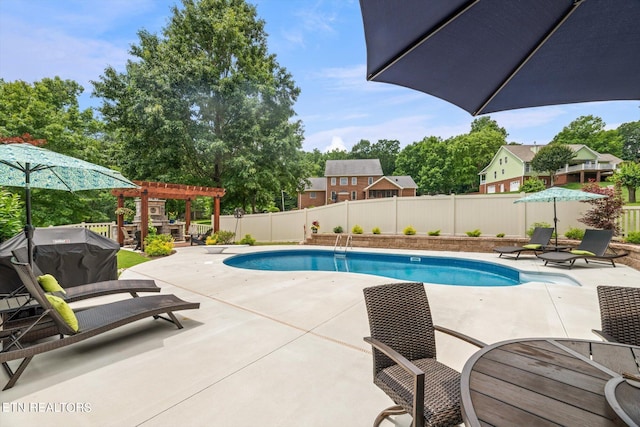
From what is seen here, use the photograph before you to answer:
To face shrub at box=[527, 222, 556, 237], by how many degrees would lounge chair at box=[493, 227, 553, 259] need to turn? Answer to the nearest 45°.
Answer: approximately 135° to its right

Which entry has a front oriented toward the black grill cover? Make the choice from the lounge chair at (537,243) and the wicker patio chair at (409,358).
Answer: the lounge chair

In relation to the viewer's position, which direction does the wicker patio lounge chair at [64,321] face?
facing away from the viewer and to the right of the viewer

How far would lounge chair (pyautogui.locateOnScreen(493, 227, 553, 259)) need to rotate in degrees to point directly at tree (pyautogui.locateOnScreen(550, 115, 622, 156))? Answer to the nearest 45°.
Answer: approximately 135° to its right

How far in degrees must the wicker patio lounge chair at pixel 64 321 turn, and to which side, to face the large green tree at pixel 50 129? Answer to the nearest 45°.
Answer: approximately 45° to its left

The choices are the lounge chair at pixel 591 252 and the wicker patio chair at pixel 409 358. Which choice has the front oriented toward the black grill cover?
the lounge chair

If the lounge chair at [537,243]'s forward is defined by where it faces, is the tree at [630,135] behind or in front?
behind
